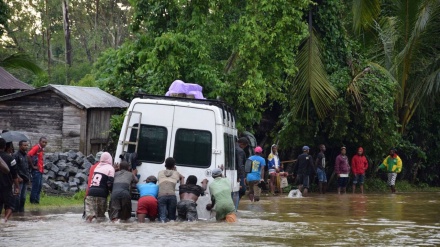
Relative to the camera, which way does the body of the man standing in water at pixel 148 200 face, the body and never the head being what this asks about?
away from the camera

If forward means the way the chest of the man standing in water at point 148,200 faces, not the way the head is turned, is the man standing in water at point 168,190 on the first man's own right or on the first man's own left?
on the first man's own right

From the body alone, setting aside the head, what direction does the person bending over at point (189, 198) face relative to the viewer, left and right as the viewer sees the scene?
facing away from the viewer

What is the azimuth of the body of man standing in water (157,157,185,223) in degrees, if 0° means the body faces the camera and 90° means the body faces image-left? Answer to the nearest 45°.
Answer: approximately 180°
